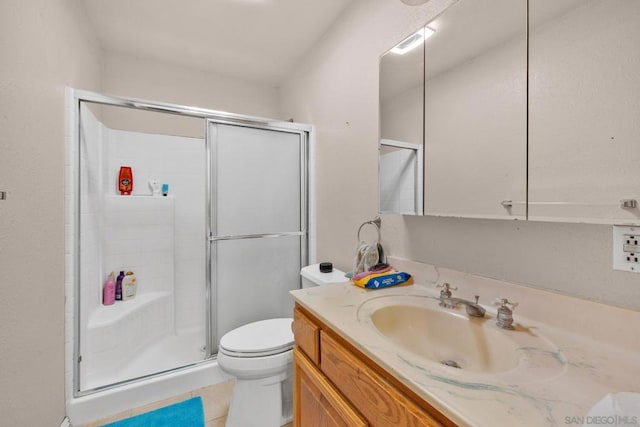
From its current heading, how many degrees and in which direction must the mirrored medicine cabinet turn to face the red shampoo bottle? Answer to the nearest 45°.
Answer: approximately 45° to its right

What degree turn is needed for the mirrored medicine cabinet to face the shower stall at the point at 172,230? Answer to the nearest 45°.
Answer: approximately 45° to its right

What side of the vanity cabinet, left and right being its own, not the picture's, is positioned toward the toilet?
right

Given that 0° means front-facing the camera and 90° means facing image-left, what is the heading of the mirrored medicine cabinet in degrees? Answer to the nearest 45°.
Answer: approximately 45°

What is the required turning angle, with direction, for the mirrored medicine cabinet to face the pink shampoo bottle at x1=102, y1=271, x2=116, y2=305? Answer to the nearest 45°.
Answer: approximately 45° to its right

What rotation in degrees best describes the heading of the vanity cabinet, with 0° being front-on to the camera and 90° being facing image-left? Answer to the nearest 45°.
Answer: approximately 45°
